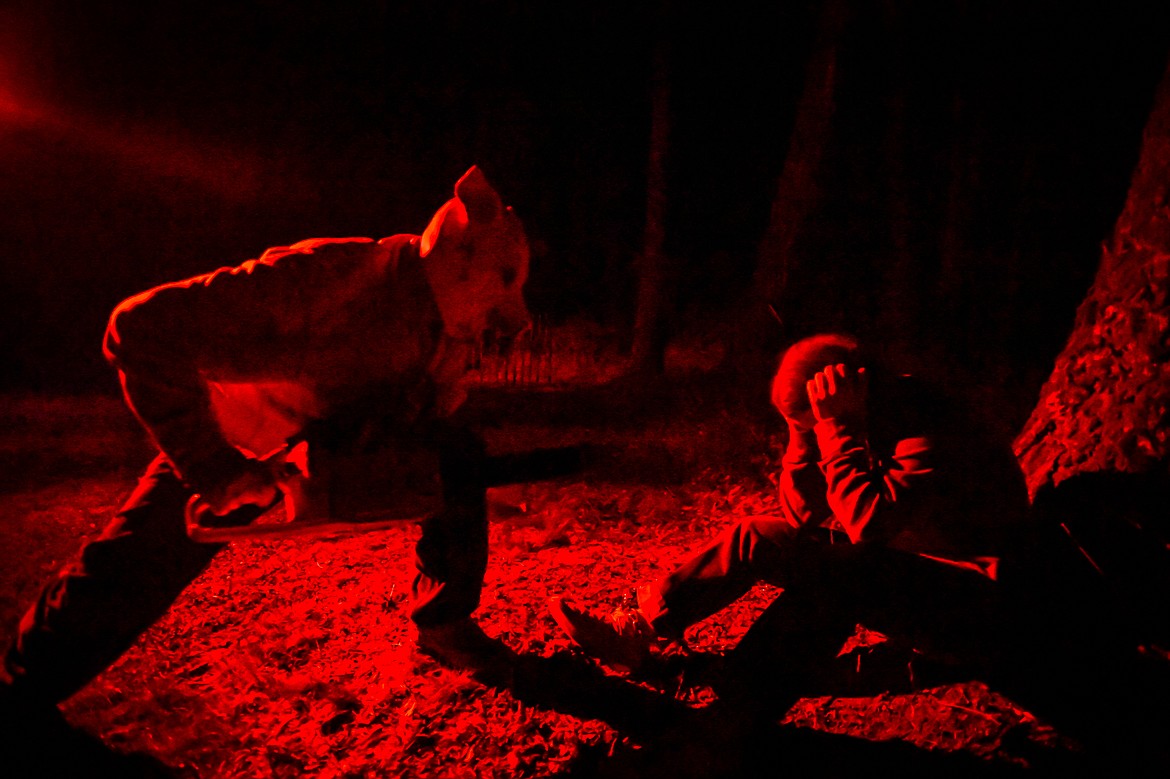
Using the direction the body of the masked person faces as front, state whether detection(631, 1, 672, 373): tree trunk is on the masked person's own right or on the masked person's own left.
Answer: on the masked person's own left

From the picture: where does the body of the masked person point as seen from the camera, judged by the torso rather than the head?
to the viewer's right

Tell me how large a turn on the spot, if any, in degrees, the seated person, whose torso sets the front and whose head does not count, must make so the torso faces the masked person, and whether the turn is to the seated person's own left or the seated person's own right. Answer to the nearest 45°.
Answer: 0° — they already face them

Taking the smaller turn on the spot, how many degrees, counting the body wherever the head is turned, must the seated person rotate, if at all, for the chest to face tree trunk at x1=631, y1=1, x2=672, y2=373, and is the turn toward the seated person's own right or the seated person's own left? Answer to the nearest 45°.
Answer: approximately 90° to the seated person's own right

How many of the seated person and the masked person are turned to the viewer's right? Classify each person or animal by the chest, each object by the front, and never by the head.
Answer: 1

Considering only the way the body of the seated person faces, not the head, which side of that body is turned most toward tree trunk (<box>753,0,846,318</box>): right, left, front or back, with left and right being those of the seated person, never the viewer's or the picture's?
right

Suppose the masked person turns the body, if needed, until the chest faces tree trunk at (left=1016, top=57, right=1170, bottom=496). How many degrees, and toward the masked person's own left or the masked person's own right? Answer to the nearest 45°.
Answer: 0° — they already face it

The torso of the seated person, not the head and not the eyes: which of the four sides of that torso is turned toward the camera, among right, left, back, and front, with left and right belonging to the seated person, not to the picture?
left

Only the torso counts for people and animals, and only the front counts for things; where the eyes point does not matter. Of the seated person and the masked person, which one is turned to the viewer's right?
the masked person
